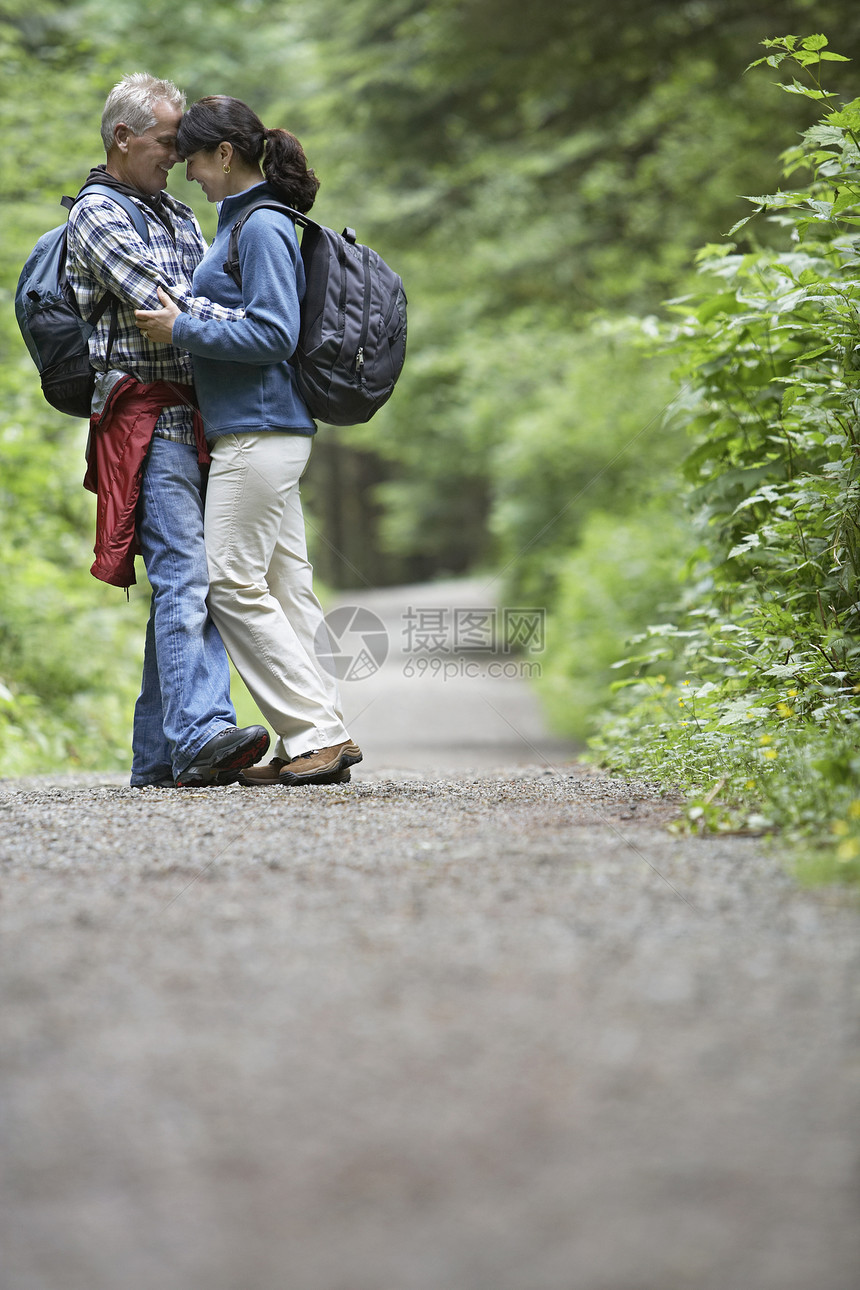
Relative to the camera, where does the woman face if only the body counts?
to the viewer's left

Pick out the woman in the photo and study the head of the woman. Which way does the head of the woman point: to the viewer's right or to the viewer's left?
to the viewer's left

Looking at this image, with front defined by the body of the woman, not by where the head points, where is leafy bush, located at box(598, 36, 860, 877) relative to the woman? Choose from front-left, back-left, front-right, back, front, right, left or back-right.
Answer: back
